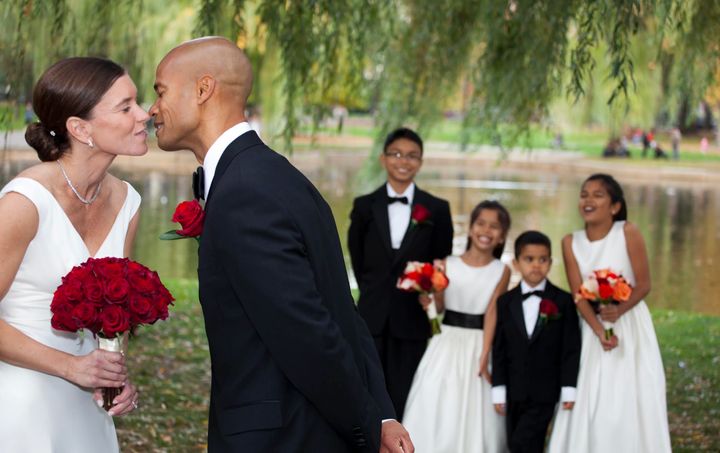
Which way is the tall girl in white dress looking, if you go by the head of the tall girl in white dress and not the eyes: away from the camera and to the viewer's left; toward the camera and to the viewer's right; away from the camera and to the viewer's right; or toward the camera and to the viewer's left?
toward the camera and to the viewer's left

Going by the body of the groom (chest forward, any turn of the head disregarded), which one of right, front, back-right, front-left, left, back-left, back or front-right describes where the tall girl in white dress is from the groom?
back-right

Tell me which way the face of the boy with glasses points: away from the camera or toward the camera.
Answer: toward the camera

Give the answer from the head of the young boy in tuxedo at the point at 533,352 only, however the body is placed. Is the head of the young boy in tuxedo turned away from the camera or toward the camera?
toward the camera

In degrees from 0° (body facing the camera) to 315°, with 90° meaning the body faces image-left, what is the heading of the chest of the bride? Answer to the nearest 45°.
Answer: approximately 315°

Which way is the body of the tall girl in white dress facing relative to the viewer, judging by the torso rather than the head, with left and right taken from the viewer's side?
facing the viewer and to the left of the viewer

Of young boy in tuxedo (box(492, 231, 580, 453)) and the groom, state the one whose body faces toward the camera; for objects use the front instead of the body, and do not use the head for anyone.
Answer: the young boy in tuxedo

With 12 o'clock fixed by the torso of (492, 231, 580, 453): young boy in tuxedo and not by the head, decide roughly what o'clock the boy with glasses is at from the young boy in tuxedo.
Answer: The boy with glasses is roughly at 4 o'clock from the young boy in tuxedo.

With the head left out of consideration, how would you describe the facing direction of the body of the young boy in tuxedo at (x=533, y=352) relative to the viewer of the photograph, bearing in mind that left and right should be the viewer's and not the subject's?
facing the viewer

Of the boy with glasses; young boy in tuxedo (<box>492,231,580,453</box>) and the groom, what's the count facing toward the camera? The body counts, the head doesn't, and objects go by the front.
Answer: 2

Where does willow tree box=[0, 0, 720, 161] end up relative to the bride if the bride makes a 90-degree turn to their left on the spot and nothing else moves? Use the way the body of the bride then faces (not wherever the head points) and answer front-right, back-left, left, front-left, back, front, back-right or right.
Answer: front

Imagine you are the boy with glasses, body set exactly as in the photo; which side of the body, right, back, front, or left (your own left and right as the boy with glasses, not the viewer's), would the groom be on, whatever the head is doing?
front

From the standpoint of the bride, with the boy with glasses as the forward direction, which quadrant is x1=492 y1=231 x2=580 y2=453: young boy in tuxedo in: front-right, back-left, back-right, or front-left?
front-right

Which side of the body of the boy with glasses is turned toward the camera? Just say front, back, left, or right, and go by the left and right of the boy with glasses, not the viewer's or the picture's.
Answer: front

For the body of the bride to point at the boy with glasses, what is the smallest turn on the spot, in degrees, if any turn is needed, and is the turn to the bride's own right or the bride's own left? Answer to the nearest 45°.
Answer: approximately 90° to the bride's own left

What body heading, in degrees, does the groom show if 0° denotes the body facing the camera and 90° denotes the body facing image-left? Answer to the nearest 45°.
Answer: approximately 90°
